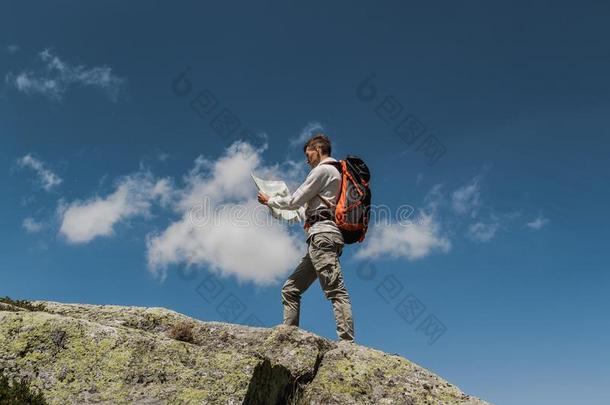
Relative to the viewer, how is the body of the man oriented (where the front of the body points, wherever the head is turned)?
to the viewer's left

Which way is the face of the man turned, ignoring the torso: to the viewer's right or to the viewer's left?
to the viewer's left
